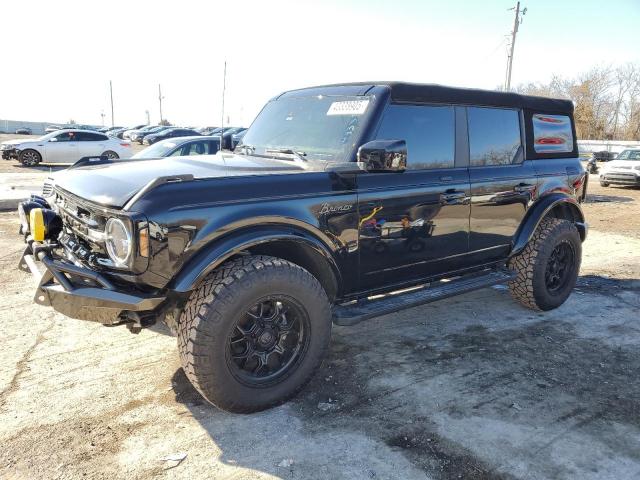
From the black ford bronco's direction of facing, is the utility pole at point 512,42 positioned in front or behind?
behind

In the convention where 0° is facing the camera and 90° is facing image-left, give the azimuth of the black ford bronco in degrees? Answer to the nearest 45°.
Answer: approximately 45°

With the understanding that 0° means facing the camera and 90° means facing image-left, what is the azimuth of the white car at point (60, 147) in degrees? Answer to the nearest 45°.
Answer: approximately 90°

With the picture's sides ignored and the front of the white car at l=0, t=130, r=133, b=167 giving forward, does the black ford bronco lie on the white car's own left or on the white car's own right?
on the white car's own left

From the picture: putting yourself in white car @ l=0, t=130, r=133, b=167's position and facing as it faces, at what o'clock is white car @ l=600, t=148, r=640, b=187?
white car @ l=600, t=148, r=640, b=187 is roughly at 7 o'clock from white car @ l=0, t=130, r=133, b=167.

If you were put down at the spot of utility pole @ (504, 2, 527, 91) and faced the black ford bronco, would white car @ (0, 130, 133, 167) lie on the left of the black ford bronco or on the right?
right

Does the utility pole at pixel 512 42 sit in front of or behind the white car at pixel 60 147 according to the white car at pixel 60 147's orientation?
behind

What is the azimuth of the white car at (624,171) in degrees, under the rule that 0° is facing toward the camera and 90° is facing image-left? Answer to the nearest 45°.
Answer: approximately 45°

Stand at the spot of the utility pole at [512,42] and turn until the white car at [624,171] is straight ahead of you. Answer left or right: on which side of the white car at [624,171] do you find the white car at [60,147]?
right
